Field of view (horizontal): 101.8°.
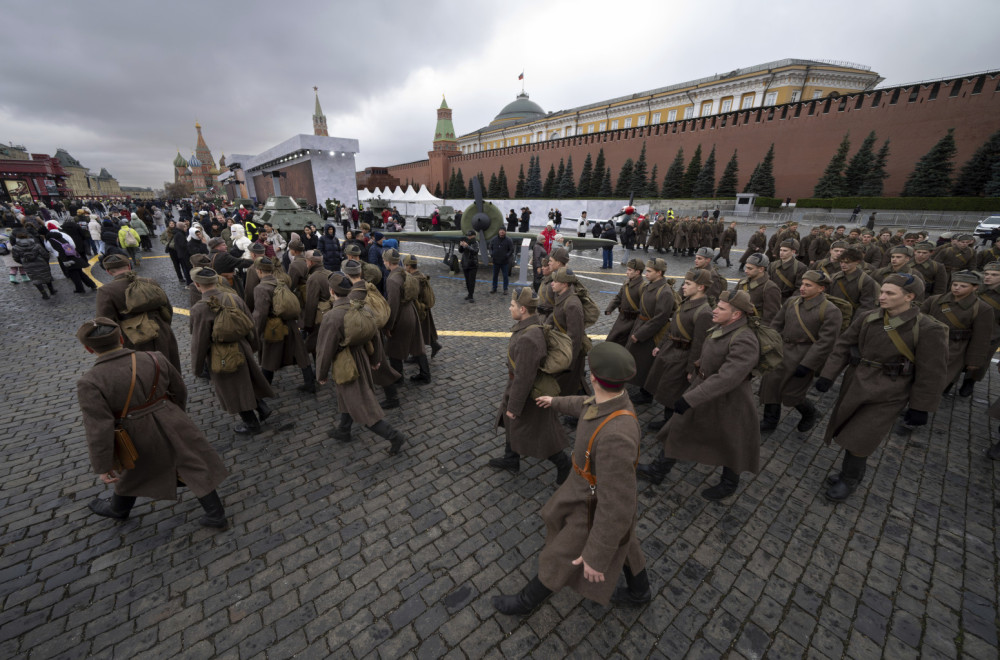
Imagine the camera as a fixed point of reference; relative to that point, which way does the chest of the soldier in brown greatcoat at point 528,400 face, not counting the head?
to the viewer's left

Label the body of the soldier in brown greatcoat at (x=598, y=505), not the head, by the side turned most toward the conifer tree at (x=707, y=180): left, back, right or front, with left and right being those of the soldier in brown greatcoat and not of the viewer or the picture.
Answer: right

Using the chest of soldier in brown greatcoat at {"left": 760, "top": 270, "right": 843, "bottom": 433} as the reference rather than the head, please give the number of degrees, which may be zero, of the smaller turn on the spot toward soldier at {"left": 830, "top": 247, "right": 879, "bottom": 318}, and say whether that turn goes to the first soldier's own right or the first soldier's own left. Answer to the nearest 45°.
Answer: approximately 135° to the first soldier's own right

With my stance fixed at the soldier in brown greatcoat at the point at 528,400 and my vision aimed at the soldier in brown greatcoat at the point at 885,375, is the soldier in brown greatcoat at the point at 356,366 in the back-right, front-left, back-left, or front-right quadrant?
back-left

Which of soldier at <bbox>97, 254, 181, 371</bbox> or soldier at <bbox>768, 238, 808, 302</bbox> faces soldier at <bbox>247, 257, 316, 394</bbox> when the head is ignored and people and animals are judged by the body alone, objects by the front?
soldier at <bbox>768, 238, 808, 302</bbox>

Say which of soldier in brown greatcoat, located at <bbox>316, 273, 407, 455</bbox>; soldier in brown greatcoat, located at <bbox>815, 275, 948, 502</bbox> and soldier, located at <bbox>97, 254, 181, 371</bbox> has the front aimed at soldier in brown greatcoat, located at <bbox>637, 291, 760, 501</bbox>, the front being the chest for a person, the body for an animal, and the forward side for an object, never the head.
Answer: soldier in brown greatcoat, located at <bbox>815, 275, 948, 502</bbox>

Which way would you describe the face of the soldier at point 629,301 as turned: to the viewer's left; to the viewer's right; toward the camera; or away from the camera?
to the viewer's left

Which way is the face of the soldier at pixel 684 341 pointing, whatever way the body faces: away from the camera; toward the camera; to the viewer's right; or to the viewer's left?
to the viewer's left

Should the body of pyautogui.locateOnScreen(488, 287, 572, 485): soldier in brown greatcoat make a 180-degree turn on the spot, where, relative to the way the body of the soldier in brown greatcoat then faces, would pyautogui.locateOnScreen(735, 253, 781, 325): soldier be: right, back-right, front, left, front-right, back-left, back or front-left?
front-left

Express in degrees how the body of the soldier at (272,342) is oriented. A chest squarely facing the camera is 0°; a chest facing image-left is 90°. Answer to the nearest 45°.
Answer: approximately 90°

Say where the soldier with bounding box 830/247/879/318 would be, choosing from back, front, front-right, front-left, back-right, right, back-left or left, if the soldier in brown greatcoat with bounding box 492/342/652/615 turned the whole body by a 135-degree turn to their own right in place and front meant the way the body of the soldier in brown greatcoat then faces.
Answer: front

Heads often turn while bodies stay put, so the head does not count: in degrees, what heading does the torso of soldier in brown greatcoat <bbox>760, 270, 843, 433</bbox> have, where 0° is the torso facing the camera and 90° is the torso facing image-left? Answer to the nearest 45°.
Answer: approximately 45°

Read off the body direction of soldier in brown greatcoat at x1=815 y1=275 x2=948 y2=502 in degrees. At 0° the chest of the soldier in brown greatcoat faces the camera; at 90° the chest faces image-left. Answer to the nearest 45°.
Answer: approximately 45°

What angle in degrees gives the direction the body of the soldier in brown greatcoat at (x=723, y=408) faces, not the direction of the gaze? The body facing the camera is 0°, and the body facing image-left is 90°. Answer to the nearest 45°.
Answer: approximately 90°

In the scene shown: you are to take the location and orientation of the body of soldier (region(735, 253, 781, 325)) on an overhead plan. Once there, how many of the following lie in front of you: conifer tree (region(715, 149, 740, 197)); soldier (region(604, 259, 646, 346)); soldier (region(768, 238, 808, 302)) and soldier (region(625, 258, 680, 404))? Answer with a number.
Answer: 2
